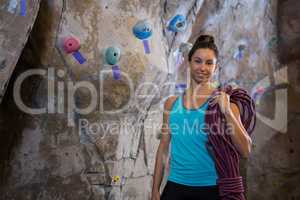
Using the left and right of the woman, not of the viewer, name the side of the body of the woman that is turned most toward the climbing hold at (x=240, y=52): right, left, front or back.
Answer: back

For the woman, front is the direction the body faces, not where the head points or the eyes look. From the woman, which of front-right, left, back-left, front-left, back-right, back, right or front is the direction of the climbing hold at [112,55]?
back-right

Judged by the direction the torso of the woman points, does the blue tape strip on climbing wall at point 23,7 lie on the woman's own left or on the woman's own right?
on the woman's own right

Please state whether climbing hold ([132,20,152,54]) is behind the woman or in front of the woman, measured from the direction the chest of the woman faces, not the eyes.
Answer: behind

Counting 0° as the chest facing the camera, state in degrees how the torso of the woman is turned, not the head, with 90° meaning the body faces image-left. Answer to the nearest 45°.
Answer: approximately 0°

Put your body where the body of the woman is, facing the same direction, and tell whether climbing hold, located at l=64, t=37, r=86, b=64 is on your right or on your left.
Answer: on your right

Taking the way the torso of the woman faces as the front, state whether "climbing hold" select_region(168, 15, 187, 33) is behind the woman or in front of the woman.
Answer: behind

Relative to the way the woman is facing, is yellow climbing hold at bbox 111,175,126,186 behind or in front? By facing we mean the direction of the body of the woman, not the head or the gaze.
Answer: behind
